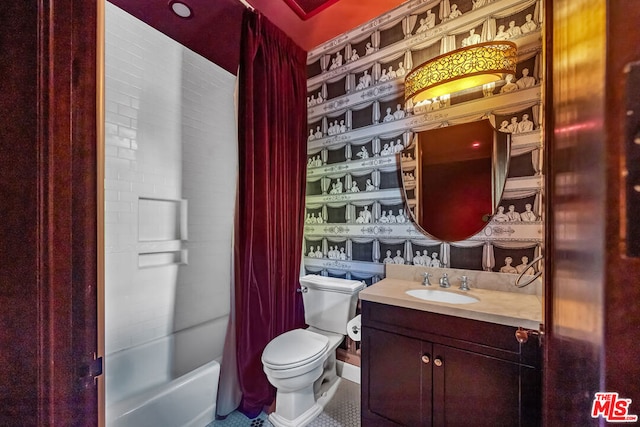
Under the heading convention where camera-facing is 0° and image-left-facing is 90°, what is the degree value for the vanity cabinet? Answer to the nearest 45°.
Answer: approximately 45°

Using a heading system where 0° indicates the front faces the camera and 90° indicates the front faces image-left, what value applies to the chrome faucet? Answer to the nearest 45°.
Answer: approximately 45°

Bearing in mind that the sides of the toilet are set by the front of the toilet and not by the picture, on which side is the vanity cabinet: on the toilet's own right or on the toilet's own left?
on the toilet's own left

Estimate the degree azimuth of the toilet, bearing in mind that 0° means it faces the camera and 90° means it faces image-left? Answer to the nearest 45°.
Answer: approximately 45°
